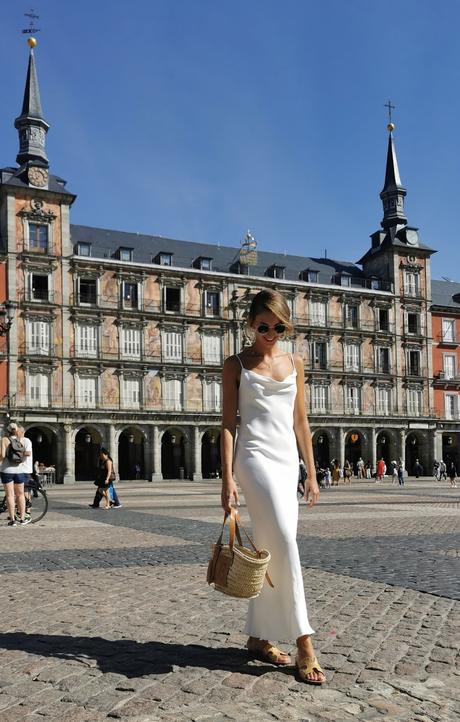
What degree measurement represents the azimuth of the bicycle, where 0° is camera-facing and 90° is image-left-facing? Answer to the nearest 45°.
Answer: approximately 270°

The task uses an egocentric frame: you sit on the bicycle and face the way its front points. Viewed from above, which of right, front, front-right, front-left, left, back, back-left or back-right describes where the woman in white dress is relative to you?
right

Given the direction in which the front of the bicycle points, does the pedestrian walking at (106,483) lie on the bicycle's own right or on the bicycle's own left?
on the bicycle's own left
